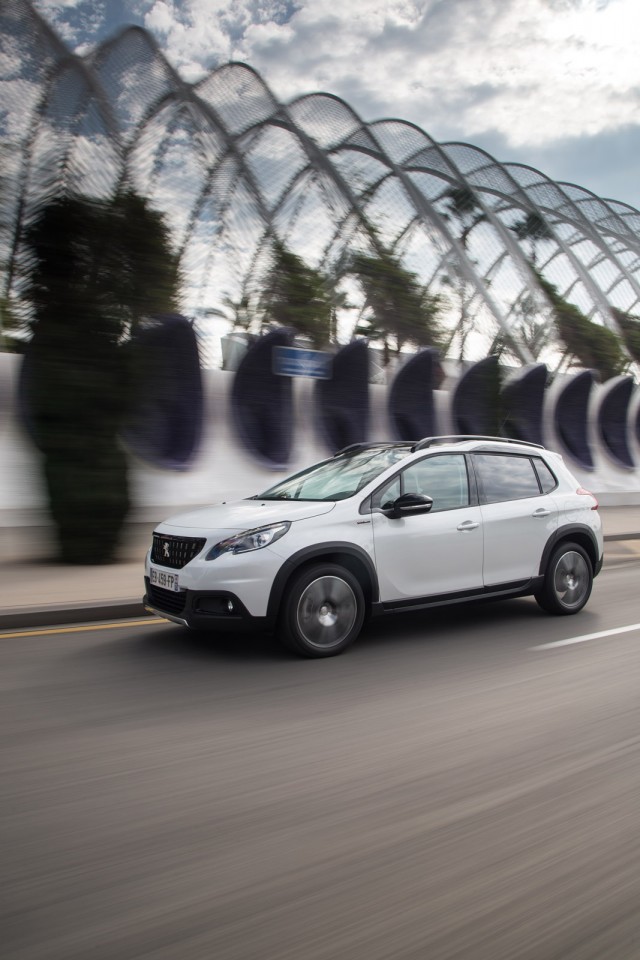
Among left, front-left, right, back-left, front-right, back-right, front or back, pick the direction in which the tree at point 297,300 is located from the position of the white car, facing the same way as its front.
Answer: back-right

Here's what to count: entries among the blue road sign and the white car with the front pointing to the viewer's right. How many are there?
0

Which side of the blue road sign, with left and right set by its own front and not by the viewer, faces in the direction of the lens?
front

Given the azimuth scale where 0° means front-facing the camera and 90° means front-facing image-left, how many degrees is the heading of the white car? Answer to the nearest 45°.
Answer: approximately 45°

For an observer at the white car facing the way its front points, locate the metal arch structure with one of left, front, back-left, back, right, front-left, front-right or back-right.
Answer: back-right

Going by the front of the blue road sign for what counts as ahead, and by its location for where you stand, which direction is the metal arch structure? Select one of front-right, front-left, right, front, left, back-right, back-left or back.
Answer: back

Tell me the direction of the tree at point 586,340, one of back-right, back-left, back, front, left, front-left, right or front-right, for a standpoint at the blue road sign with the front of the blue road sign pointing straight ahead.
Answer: back-left

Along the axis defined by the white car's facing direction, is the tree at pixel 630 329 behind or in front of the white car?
behind

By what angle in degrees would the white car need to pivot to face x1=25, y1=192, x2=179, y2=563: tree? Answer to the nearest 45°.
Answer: approximately 90° to its right

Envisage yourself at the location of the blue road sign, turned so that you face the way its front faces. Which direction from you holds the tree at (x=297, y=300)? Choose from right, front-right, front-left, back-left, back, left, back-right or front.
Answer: back

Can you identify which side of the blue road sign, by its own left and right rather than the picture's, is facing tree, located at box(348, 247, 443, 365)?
back
